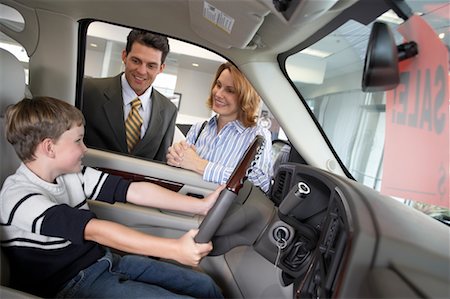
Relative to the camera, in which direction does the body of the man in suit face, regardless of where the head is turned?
toward the camera

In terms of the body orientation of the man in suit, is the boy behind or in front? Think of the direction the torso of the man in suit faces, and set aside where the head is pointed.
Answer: in front

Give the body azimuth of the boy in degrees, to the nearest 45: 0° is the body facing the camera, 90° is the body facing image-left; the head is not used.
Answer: approximately 270°

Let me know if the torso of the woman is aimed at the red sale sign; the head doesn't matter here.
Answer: no

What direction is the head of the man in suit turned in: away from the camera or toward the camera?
toward the camera

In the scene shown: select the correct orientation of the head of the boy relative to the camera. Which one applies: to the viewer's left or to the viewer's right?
to the viewer's right

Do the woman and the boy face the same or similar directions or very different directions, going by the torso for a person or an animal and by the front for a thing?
very different directions

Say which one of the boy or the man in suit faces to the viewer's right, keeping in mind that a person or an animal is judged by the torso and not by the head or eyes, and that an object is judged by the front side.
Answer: the boy

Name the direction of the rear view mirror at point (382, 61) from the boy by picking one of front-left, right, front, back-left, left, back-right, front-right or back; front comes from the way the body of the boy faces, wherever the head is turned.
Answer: front-right

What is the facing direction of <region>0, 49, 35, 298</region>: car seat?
to the viewer's right

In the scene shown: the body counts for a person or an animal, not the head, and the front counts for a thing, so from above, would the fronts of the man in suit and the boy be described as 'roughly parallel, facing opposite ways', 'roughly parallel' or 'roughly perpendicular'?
roughly perpendicular

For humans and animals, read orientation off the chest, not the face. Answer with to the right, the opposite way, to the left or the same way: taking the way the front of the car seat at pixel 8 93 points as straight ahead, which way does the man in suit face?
to the right

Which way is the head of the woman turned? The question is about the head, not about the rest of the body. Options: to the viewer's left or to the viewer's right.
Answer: to the viewer's left

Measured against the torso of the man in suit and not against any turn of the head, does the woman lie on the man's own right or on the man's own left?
on the man's own left

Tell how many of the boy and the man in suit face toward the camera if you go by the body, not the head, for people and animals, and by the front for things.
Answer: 1
